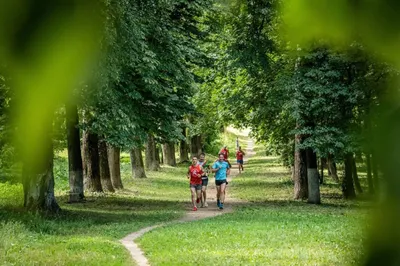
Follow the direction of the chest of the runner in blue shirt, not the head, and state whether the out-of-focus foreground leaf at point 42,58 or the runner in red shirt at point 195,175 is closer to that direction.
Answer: the out-of-focus foreground leaf

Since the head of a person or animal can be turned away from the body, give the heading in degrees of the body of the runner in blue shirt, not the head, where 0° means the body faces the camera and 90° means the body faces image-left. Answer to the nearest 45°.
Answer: approximately 0°

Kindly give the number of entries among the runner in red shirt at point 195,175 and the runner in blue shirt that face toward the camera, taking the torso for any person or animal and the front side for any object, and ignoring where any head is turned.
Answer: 2

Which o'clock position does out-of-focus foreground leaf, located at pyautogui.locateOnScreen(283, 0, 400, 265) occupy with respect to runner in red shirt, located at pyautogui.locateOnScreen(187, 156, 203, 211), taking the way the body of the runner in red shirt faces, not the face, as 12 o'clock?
The out-of-focus foreground leaf is roughly at 12 o'clock from the runner in red shirt.

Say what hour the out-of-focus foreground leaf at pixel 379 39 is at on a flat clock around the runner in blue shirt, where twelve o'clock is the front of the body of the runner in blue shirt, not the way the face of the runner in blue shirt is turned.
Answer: The out-of-focus foreground leaf is roughly at 12 o'clock from the runner in blue shirt.

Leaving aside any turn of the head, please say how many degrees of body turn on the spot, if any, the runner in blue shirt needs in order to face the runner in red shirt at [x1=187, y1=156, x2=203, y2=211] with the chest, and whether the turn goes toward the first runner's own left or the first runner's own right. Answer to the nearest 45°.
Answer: approximately 90° to the first runner's own right

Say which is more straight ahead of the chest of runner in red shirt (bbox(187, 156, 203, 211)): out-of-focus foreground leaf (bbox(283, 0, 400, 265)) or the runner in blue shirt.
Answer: the out-of-focus foreground leaf

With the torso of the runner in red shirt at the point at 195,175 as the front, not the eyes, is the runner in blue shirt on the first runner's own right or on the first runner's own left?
on the first runner's own left

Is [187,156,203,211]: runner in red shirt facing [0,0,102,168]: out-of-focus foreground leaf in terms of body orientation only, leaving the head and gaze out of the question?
yes
